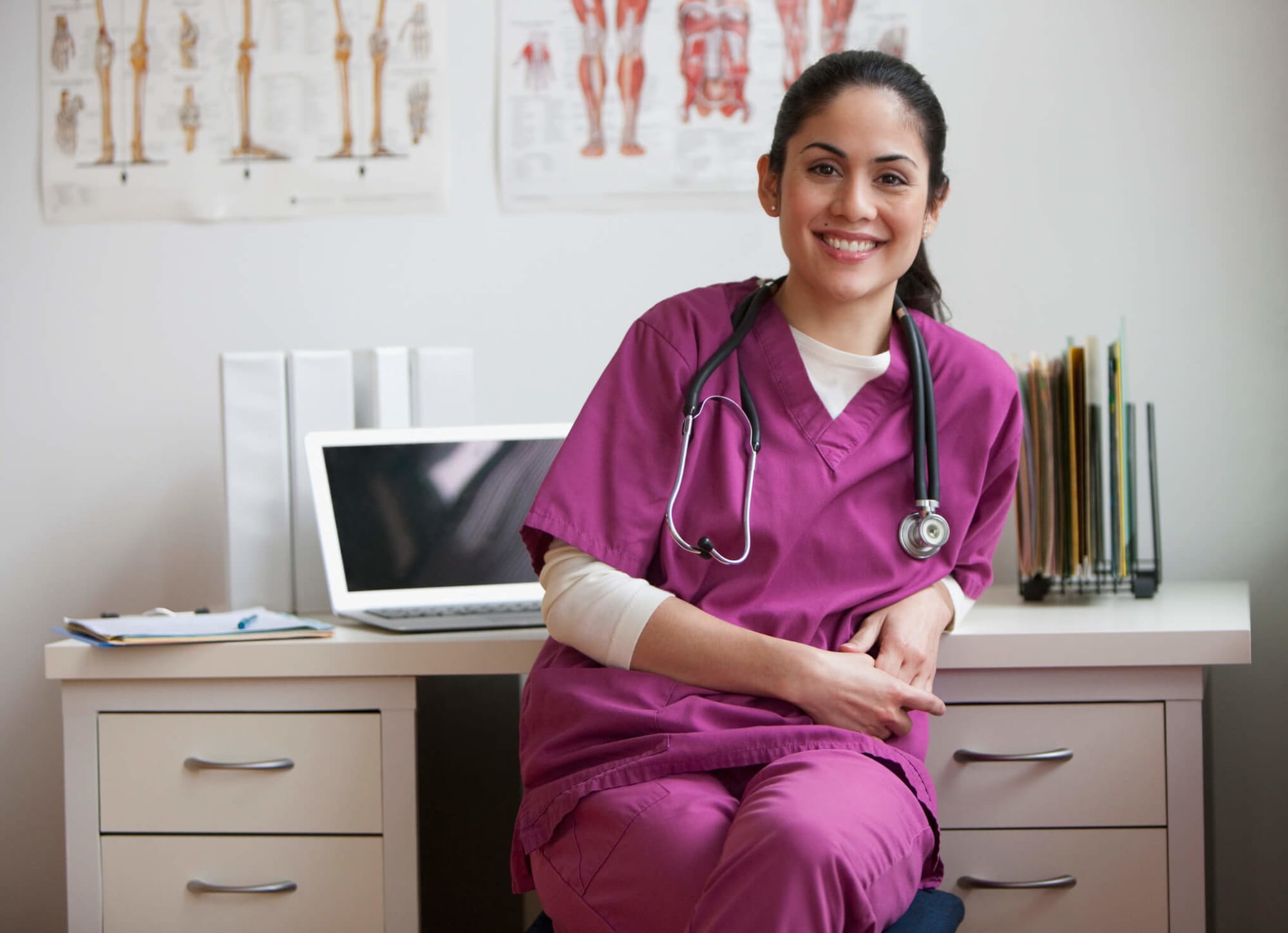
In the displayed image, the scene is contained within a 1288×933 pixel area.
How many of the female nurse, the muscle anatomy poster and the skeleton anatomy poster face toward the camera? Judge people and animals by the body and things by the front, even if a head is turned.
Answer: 3

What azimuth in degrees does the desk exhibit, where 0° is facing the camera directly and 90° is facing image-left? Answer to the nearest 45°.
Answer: approximately 0°

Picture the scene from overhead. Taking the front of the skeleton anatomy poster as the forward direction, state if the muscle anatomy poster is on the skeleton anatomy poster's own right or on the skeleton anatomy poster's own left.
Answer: on the skeleton anatomy poster's own left

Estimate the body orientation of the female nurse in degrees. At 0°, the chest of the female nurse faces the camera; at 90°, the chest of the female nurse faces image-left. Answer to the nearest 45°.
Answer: approximately 0°

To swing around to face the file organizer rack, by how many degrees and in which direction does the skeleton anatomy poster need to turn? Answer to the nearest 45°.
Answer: approximately 45° to its left

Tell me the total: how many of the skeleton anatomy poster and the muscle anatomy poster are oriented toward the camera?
2

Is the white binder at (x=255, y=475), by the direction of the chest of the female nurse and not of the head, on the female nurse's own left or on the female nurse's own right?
on the female nurse's own right
